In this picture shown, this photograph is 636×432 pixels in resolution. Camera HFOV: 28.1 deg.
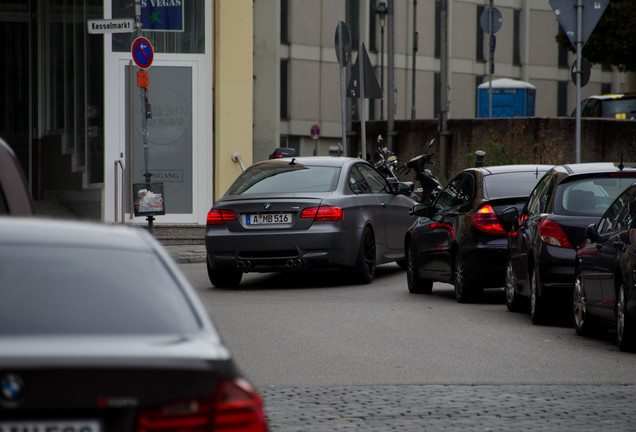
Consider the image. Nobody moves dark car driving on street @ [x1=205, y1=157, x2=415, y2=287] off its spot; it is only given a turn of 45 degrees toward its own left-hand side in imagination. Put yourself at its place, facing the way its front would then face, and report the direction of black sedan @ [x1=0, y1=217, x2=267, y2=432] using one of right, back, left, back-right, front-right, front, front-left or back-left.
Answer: back

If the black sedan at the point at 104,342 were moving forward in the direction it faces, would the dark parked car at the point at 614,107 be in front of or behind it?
in front

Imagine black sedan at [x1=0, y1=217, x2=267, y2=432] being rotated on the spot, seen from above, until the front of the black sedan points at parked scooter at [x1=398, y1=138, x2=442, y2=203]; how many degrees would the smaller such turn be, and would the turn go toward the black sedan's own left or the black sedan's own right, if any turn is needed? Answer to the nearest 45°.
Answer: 0° — it already faces it

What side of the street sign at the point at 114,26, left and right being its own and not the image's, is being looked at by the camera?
front

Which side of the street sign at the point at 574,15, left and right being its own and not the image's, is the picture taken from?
back

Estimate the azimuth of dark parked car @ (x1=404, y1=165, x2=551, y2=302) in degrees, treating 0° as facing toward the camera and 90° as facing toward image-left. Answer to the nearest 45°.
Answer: approximately 135°

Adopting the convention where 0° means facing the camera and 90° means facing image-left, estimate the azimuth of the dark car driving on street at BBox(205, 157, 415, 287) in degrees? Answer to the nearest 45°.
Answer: approximately 225°

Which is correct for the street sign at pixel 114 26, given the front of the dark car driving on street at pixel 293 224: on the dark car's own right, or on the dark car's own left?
on the dark car's own left

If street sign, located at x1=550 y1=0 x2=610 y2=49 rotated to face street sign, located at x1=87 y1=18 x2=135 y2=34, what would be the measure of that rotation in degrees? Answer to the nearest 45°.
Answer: approximately 90° to its left

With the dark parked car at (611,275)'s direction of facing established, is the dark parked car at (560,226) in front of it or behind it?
in front

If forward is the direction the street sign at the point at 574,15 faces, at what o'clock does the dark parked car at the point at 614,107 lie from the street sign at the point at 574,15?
The dark parked car is roughly at 12 o'clock from the street sign.
